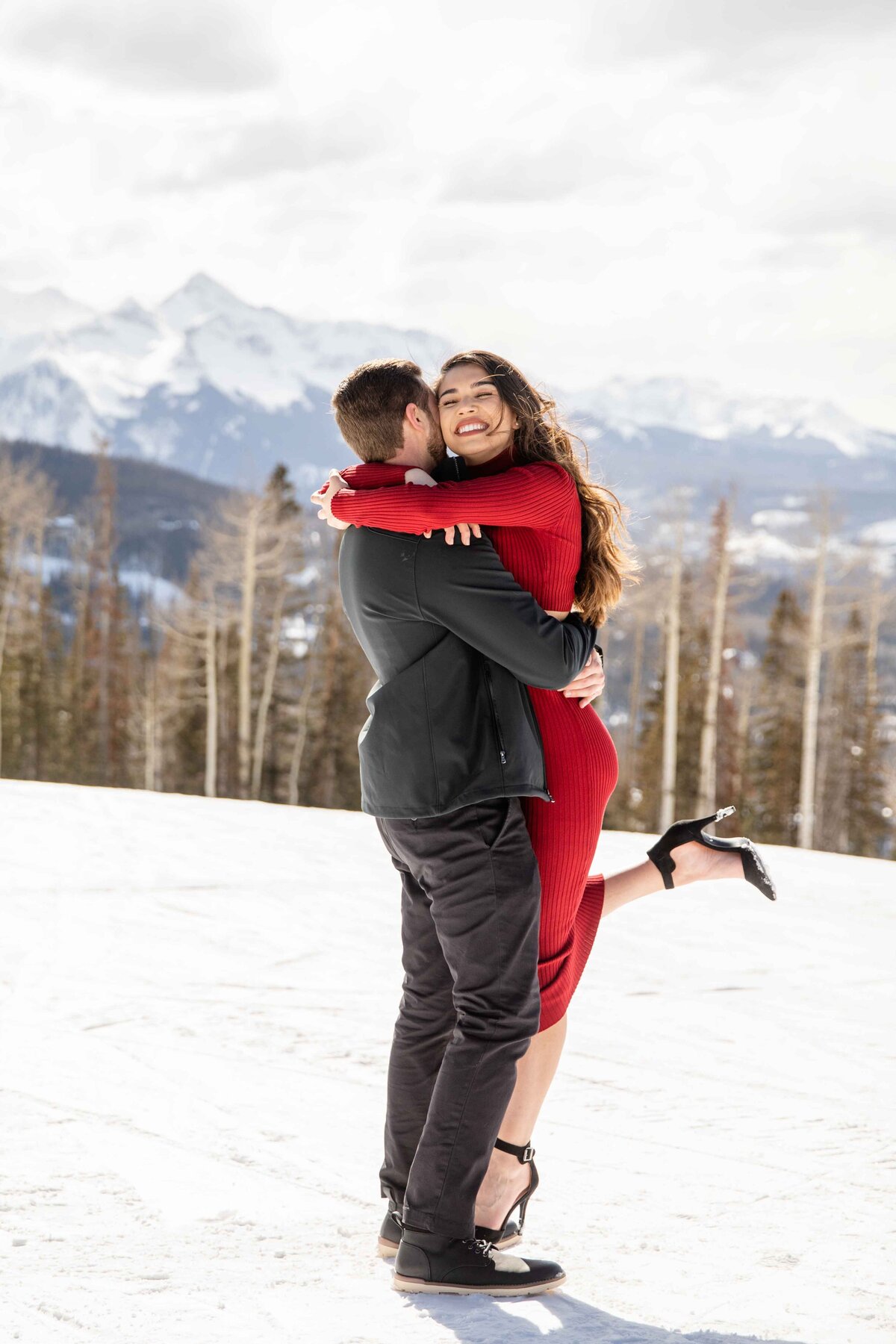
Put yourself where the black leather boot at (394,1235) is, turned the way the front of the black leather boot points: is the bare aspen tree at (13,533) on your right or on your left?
on your left

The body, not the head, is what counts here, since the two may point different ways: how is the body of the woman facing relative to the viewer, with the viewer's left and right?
facing to the left of the viewer

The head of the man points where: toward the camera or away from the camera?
away from the camera

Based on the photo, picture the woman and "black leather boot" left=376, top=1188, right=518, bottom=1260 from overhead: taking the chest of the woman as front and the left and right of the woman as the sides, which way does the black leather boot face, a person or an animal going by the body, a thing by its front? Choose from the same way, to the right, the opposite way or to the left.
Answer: the opposite way
